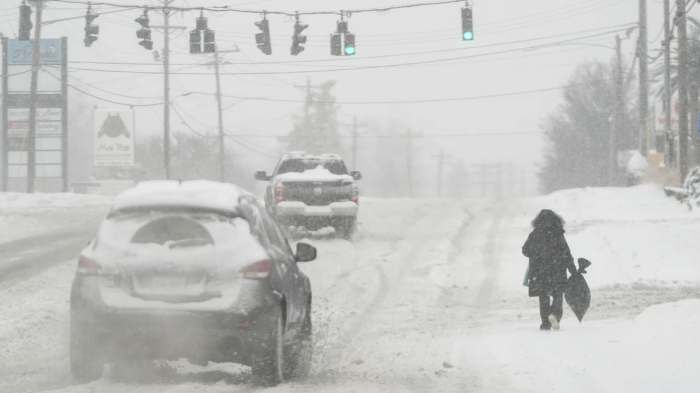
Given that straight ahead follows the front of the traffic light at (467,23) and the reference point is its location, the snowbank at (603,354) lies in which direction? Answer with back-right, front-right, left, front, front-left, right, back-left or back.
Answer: front

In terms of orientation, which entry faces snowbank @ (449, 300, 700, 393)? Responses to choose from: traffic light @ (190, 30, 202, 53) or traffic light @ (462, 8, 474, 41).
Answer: traffic light @ (462, 8, 474, 41)

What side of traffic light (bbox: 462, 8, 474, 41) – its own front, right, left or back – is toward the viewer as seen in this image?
front

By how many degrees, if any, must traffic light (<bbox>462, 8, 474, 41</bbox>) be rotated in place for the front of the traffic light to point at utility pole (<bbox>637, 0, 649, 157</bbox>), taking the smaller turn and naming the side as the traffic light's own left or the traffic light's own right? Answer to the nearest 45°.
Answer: approximately 135° to the traffic light's own left

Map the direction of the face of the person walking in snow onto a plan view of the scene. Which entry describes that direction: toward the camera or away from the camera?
away from the camera

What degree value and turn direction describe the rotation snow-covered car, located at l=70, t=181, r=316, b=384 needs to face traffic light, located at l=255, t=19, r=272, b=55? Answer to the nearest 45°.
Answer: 0° — it already faces it

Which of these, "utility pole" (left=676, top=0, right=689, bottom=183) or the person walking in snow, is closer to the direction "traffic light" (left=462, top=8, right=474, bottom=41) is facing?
the person walking in snow

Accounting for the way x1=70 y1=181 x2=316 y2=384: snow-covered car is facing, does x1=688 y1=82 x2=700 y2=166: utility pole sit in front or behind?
in front

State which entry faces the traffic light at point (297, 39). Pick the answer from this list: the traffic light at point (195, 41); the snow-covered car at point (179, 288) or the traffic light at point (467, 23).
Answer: the snow-covered car

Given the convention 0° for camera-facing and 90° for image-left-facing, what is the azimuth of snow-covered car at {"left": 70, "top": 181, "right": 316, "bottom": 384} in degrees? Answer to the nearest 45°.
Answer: approximately 180°

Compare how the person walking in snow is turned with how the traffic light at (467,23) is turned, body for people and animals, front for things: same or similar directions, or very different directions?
very different directions
